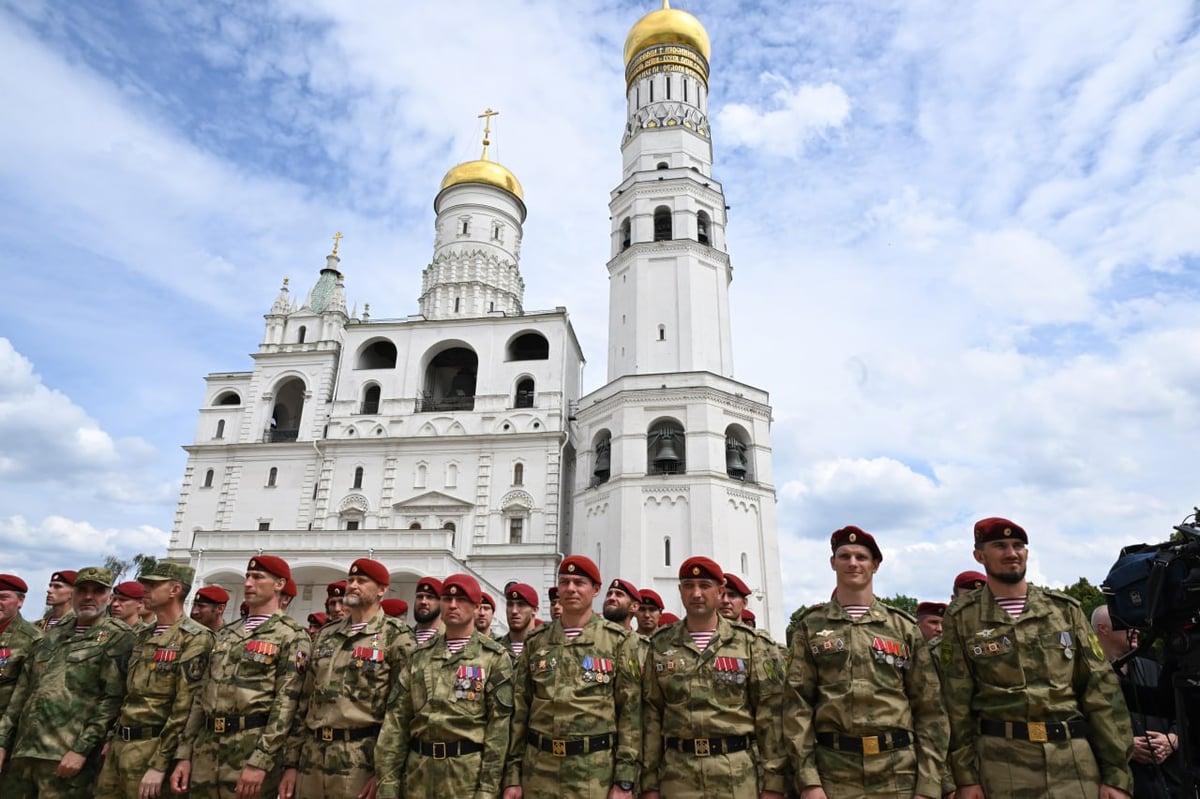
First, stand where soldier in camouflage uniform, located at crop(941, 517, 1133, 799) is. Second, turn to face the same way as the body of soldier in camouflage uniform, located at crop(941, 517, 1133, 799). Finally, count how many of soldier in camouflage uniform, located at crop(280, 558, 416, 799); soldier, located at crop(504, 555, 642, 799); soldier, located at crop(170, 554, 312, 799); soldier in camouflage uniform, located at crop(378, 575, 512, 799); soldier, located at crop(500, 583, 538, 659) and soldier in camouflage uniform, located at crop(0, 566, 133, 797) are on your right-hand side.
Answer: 6

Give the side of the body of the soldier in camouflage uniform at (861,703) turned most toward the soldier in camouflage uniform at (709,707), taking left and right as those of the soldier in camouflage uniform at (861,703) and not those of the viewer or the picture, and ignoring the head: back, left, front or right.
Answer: right

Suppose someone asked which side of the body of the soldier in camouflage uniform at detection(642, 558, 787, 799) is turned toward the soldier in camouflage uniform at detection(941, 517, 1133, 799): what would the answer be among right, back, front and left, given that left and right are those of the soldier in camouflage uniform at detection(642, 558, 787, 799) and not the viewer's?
left

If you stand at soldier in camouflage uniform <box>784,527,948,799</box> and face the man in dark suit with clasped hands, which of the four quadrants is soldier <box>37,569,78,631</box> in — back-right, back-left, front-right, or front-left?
back-left

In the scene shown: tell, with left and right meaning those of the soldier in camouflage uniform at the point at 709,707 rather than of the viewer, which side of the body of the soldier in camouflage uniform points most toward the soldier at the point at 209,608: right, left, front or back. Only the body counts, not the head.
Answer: right

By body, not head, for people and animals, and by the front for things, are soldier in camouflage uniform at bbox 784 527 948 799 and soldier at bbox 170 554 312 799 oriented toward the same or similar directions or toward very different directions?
same or similar directions

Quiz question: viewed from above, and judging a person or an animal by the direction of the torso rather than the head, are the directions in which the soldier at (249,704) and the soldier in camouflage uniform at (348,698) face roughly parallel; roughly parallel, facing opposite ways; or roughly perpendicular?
roughly parallel

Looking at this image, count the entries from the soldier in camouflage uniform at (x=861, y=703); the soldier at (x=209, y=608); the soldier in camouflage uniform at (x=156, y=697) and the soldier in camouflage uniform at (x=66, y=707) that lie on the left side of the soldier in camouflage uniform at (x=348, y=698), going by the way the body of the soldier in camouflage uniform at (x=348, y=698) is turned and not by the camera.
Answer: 1

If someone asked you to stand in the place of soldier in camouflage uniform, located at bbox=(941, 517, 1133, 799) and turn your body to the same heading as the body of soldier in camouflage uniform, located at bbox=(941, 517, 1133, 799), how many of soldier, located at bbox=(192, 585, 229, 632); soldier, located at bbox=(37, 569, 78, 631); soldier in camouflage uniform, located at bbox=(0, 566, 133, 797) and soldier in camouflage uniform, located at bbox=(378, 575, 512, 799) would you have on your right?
4

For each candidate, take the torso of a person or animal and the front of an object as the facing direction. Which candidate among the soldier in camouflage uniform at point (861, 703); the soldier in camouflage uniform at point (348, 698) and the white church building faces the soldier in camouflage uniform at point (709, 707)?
the white church building

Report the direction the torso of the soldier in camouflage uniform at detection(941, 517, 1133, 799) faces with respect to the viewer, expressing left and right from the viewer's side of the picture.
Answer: facing the viewer

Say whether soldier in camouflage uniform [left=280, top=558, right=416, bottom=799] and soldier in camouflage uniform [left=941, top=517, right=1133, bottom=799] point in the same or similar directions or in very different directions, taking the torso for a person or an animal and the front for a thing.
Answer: same or similar directions

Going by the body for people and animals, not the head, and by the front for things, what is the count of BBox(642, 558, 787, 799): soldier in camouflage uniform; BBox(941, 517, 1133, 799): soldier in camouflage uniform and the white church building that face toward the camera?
3

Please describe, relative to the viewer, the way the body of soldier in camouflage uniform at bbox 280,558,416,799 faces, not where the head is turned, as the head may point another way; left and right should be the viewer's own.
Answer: facing the viewer and to the left of the viewer

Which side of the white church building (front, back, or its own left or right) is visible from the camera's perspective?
front

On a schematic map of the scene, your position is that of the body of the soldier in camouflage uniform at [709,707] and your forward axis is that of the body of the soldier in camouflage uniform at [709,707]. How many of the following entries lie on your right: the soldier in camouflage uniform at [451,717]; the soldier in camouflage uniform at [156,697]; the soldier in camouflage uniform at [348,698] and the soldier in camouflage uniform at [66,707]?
4
